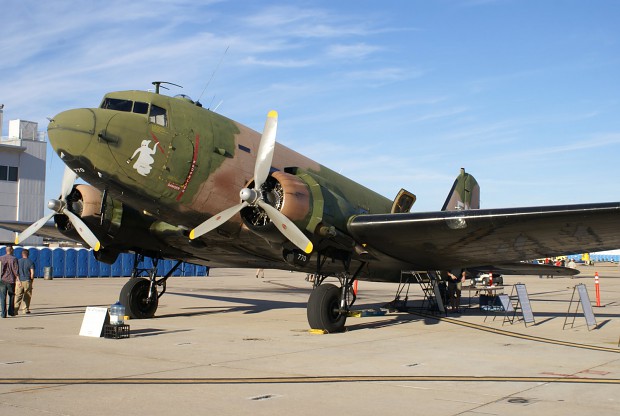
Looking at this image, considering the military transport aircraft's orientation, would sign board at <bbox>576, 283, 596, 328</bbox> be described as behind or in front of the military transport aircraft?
behind

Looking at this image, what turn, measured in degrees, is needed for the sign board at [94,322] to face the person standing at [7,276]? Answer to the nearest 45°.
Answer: approximately 90° to its right
